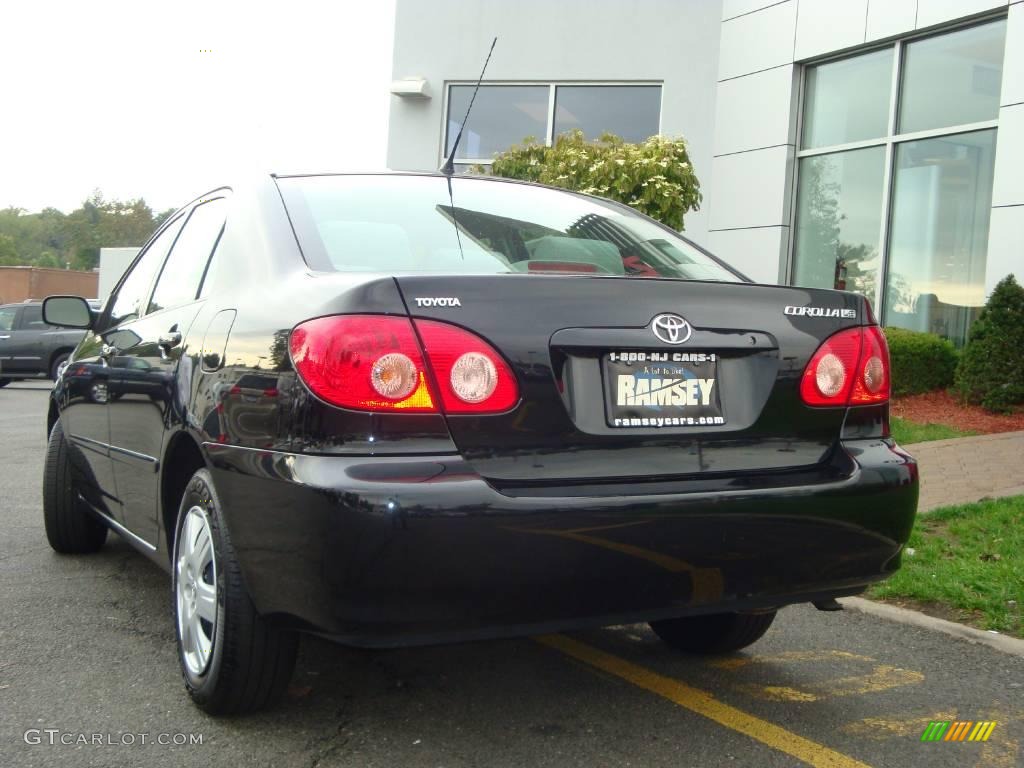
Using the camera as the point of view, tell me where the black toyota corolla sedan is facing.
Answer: facing away from the viewer and to the left of the viewer

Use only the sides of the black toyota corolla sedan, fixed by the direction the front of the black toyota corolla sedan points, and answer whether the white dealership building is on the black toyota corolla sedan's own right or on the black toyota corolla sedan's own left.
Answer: on the black toyota corolla sedan's own right

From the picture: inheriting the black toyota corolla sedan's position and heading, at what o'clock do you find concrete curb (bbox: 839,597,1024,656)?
The concrete curb is roughly at 3 o'clock from the black toyota corolla sedan.

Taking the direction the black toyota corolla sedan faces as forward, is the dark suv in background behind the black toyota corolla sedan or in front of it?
in front

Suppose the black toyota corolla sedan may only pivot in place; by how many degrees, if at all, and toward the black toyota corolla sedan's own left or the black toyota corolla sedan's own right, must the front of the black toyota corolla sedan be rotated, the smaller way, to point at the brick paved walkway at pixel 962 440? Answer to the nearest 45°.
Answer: approximately 90° to the black toyota corolla sedan's own right

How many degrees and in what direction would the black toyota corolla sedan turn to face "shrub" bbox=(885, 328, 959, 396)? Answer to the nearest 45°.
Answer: approximately 90° to its right

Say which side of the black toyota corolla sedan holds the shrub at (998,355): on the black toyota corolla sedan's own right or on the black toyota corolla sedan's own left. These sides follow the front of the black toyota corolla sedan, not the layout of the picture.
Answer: on the black toyota corolla sedan's own right

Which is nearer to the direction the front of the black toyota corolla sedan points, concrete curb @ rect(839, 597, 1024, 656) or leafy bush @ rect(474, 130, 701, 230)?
the leafy bush

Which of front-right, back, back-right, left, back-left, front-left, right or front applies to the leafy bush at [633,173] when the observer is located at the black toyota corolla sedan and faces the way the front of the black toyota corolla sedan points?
front-right
